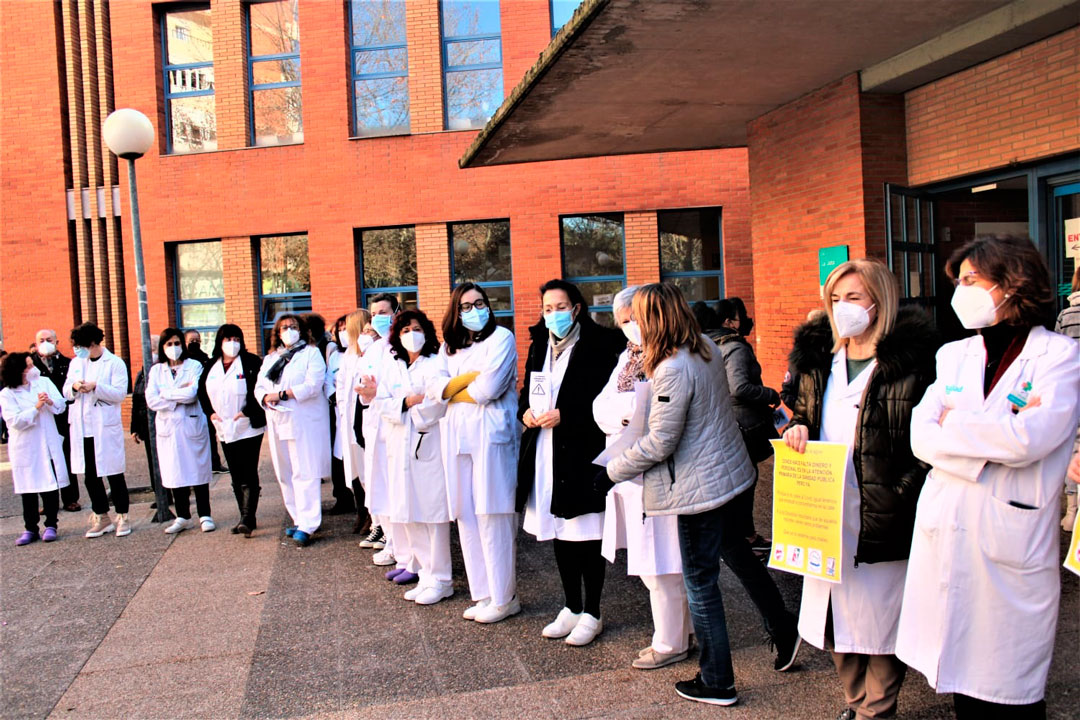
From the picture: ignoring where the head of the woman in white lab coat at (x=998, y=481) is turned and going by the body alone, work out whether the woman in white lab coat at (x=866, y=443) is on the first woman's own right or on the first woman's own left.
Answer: on the first woman's own right

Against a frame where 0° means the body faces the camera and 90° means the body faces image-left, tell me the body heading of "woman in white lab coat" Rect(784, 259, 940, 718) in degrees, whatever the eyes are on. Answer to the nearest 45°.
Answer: approximately 45°

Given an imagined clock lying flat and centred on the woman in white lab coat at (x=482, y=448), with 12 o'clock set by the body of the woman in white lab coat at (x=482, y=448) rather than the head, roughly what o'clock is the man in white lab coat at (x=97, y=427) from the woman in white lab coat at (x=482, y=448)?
the man in white lab coat at (x=97, y=427) is roughly at 3 o'clock from the woman in white lab coat at (x=482, y=448).

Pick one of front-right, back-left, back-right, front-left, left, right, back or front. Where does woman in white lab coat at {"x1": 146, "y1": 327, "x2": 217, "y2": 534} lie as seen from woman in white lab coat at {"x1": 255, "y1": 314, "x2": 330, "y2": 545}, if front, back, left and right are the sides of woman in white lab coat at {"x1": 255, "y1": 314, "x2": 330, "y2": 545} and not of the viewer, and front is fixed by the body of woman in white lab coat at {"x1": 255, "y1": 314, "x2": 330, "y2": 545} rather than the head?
right

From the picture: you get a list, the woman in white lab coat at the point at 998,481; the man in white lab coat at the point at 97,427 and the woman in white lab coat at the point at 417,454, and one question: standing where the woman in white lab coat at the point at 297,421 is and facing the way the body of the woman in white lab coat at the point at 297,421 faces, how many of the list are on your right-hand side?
1

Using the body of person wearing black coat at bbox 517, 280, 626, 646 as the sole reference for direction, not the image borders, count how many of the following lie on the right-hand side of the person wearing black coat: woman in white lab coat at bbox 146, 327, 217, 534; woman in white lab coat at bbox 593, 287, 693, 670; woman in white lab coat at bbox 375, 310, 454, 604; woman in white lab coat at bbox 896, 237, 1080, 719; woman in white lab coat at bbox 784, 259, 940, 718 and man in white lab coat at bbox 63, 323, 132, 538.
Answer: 3

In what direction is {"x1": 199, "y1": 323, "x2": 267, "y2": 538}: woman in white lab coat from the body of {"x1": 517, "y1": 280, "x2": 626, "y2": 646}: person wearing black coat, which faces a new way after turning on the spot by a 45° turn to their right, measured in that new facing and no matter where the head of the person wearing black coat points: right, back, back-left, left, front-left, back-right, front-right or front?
front-right
